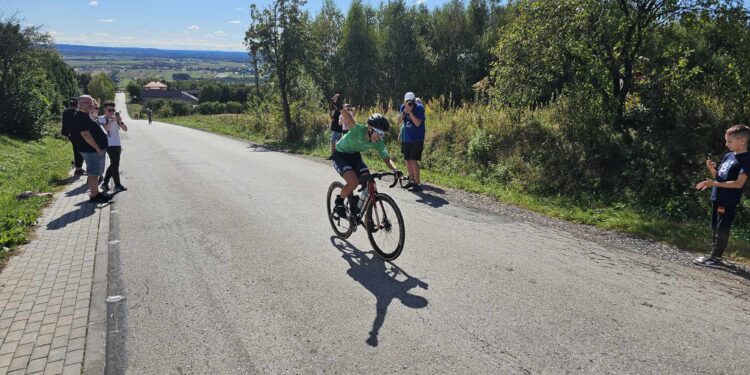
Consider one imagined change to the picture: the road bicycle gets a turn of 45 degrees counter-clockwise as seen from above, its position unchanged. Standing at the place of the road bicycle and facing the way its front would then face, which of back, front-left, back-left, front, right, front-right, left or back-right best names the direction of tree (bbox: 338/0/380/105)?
left

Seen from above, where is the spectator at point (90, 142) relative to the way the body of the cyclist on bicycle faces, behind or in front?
behind

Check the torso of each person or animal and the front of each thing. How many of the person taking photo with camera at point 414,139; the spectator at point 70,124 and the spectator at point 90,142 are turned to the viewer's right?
2

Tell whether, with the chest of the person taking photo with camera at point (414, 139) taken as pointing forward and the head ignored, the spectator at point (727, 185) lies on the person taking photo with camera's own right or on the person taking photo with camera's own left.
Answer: on the person taking photo with camera's own left

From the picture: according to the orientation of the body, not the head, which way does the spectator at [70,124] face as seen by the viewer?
to the viewer's right

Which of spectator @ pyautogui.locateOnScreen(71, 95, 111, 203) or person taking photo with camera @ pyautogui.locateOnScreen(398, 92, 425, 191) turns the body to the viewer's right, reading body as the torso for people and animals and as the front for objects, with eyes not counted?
the spectator

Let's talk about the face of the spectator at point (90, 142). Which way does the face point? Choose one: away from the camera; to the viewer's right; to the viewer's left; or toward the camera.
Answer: to the viewer's right

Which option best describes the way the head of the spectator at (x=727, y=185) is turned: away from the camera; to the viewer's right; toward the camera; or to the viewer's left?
to the viewer's left

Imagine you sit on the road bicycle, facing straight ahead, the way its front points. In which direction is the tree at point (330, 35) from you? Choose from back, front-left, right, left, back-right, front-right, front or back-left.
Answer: back-left

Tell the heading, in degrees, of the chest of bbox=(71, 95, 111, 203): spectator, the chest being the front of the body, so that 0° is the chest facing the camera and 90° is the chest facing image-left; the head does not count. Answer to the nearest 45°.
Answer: approximately 270°

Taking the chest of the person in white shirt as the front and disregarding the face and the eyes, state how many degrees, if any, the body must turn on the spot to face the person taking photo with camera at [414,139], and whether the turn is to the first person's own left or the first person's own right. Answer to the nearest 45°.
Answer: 0° — they already face them

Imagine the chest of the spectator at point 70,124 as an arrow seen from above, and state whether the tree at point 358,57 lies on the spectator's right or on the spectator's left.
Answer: on the spectator's left

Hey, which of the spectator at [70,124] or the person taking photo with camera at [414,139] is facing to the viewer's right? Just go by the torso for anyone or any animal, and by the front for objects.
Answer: the spectator
